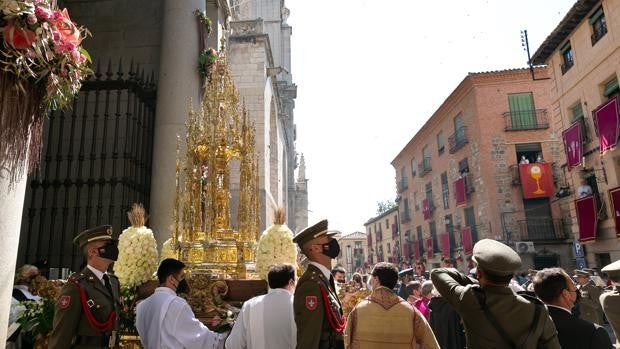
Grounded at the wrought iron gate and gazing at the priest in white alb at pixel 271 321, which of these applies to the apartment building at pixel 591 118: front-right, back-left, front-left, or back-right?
front-left

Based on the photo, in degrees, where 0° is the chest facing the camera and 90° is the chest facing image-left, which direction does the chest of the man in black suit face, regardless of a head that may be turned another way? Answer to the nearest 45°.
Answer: approximately 225°

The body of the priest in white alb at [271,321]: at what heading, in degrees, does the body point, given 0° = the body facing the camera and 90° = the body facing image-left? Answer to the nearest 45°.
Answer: approximately 225°

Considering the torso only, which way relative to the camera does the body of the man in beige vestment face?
away from the camera

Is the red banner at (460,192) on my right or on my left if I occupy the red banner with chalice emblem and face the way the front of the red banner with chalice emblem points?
on my right

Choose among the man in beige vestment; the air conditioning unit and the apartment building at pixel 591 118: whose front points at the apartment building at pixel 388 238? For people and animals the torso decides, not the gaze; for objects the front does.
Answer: the man in beige vestment

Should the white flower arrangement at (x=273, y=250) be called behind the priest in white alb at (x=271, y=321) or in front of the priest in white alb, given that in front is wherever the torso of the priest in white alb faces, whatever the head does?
in front

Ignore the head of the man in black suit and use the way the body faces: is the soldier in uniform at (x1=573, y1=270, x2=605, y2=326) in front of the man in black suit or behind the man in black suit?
in front

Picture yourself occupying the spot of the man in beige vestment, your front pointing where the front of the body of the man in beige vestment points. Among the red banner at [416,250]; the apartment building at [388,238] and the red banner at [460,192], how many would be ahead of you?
3

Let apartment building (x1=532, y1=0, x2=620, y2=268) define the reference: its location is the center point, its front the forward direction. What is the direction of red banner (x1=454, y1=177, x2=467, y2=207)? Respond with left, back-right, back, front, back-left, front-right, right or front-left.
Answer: right

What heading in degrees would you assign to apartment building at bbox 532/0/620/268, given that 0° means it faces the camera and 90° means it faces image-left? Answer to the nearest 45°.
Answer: approximately 45°

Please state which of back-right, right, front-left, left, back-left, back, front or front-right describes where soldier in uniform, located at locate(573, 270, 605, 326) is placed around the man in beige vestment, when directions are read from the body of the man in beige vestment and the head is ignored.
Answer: front-right
